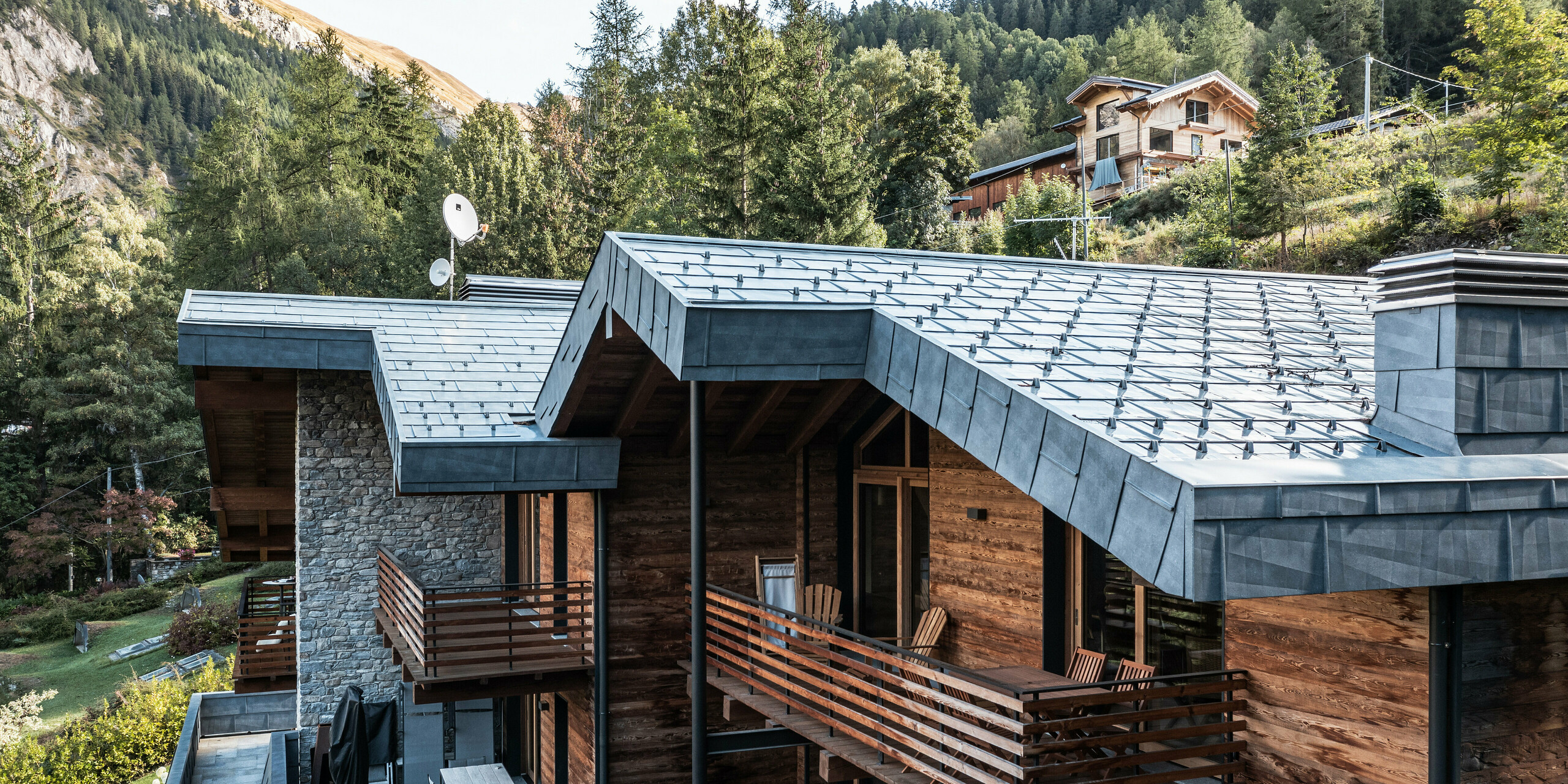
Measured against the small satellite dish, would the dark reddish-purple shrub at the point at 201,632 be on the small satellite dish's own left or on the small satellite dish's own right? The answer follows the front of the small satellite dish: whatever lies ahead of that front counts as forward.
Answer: on the small satellite dish's own right

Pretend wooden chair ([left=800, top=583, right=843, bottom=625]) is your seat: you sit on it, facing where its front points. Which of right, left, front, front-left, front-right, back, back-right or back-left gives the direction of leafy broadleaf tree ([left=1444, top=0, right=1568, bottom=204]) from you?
back

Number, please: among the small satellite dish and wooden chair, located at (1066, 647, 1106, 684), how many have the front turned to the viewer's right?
0

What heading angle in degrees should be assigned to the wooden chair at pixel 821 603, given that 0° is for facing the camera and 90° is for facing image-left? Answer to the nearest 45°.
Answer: approximately 45°

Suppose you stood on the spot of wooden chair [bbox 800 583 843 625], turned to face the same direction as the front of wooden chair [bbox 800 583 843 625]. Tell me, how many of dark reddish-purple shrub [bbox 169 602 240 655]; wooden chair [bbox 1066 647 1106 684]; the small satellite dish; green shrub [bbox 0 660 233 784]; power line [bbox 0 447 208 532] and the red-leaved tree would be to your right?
5

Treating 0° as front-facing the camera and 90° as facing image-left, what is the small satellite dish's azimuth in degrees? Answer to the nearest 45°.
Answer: approximately 45°

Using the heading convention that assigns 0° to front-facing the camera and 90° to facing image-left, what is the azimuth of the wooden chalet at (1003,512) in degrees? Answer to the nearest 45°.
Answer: approximately 45°

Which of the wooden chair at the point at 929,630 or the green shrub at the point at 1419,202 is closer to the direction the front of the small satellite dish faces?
the wooden chair

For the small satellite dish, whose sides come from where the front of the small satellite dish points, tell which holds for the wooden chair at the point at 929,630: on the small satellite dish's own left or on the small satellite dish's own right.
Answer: on the small satellite dish's own left

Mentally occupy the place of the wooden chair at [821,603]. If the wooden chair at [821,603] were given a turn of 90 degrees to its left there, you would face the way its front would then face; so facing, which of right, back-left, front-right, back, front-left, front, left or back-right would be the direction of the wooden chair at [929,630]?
front

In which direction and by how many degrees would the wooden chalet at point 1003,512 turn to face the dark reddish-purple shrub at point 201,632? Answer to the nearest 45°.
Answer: approximately 90° to its right

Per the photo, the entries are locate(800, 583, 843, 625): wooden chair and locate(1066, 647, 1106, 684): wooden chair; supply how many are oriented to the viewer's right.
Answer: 0
